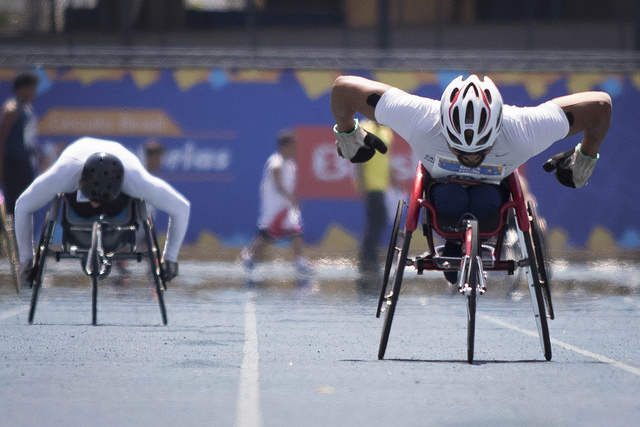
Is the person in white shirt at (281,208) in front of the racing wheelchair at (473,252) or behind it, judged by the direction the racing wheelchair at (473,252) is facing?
behind

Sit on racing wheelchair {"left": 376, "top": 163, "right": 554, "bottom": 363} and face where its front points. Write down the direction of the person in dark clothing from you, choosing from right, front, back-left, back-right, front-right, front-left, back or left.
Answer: back-right

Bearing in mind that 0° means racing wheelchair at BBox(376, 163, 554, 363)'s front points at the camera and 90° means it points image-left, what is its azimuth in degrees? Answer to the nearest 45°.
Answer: approximately 0°

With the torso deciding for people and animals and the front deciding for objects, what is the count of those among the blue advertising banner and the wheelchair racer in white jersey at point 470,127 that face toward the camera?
2

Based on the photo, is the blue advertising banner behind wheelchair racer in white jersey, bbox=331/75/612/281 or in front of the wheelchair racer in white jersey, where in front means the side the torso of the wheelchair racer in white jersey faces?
behind

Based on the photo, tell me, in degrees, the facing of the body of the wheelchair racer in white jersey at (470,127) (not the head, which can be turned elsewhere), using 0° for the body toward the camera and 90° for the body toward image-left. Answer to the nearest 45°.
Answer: approximately 0°

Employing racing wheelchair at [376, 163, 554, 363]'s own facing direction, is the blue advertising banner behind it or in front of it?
behind

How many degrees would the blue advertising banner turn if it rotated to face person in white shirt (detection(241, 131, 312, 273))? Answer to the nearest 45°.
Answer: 0° — it already faces them
